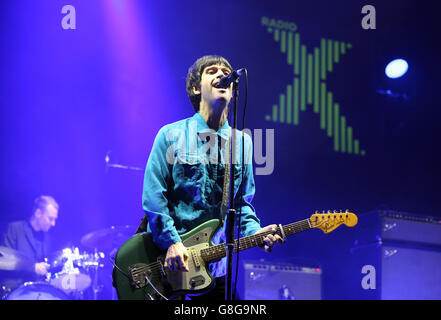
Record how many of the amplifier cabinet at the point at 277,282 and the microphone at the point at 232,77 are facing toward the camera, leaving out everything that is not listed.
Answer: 1

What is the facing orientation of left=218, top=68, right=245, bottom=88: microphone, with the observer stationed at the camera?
facing to the left of the viewer

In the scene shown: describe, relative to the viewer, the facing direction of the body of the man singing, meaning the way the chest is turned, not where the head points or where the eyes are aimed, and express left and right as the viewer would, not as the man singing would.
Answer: facing the viewer and to the right of the viewer

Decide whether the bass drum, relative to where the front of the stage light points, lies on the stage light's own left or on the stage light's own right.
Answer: on the stage light's own right

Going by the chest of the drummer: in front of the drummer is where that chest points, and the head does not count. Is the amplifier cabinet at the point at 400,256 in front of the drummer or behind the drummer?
in front

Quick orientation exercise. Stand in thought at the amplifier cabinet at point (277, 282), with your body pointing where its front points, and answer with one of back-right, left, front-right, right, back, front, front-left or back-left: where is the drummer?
right

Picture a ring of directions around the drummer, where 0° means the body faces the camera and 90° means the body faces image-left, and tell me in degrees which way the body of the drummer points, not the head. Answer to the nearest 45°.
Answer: approximately 315°

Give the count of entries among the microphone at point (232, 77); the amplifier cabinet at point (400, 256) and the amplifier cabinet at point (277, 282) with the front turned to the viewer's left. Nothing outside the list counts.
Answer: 1

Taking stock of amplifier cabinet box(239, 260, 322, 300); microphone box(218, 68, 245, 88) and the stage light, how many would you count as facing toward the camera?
2

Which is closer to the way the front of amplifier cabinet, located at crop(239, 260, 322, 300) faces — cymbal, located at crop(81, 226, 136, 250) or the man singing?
the man singing

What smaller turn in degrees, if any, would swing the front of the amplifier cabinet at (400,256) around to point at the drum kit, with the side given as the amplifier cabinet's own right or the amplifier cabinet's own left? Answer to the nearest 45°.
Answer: approximately 135° to the amplifier cabinet's own right

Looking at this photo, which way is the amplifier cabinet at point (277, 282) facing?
toward the camera

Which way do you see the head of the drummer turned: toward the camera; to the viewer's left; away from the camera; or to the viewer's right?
to the viewer's right
